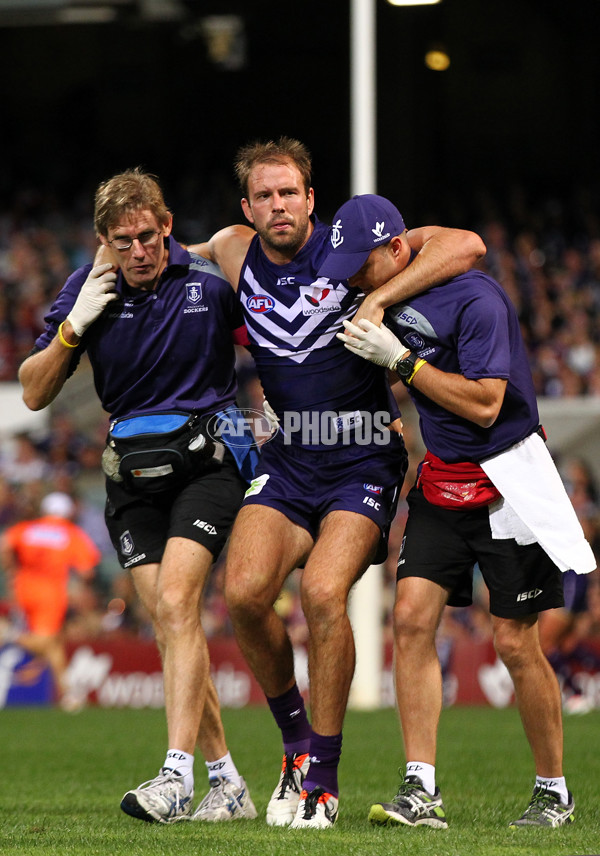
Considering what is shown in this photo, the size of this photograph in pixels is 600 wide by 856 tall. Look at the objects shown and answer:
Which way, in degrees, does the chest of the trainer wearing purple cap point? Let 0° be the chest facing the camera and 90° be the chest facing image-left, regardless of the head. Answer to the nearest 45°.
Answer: approximately 45°

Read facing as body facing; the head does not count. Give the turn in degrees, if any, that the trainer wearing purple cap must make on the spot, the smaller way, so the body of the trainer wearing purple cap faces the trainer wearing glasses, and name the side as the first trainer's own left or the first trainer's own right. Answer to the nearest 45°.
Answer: approximately 45° to the first trainer's own right
